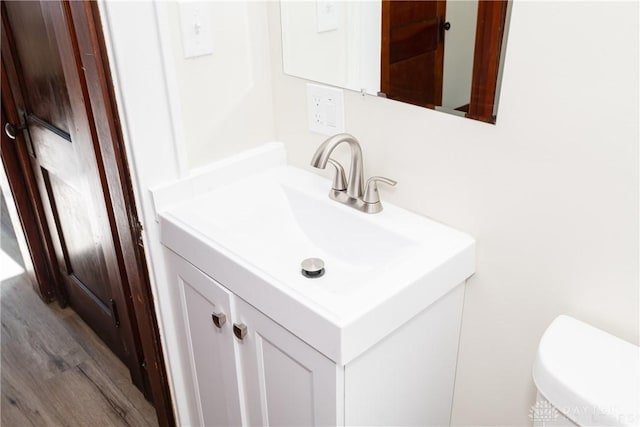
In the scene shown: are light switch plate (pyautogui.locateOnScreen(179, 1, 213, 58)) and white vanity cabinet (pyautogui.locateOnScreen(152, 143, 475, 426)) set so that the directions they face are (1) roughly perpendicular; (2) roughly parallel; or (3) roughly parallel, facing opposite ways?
roughly perpendicular

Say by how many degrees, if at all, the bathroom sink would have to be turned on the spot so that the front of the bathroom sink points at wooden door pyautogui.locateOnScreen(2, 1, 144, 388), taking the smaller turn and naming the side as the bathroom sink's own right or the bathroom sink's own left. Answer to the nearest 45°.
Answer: approximately 90° to the bathroom sink's own right

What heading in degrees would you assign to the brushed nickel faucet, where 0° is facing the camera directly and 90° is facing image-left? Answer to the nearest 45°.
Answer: approximately 45°

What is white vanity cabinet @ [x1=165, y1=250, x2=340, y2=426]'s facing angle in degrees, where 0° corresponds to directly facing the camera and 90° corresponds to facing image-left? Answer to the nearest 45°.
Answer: approximately 45°

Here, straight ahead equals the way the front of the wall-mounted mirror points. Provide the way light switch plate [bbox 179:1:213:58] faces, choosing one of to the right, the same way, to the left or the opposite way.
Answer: to the left

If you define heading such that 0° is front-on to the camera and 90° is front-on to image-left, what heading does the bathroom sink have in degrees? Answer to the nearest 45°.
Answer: approximately 45°
